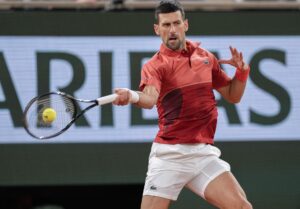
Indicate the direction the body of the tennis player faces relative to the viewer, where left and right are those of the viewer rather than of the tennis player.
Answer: facing the viewer

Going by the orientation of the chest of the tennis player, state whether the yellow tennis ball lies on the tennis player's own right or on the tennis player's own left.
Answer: on the tennis player's own right
